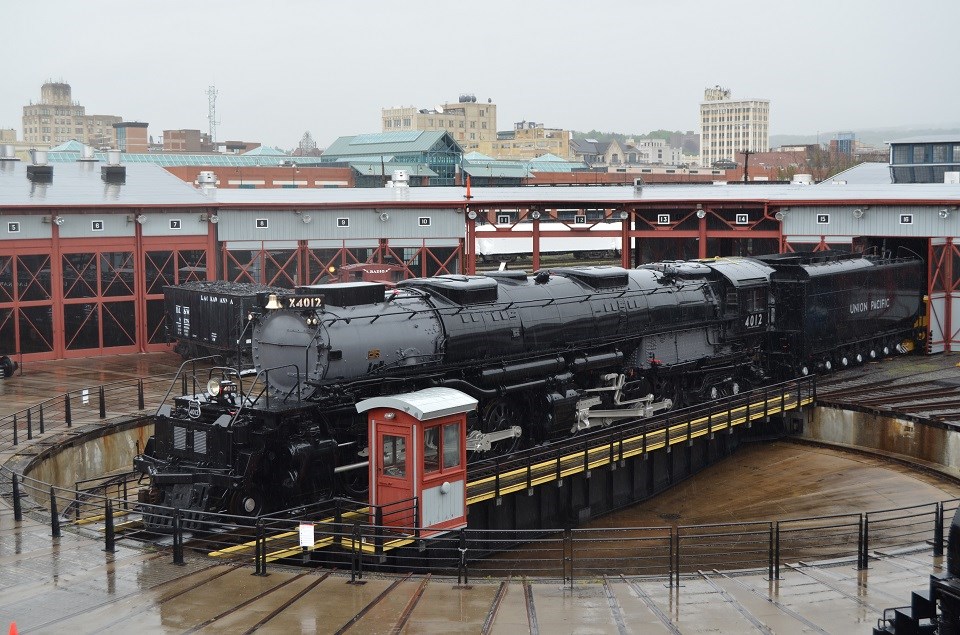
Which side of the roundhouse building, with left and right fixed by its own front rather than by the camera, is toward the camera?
front

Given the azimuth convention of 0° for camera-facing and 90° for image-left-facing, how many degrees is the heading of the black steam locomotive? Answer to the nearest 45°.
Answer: approximately 45°

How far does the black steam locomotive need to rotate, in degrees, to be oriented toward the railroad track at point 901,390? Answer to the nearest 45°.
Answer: approximately 180°

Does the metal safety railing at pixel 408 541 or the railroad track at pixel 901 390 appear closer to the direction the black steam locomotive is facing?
the metal safety railing

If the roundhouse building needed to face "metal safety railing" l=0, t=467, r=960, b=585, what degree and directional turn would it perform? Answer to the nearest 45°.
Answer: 0° — it already faces it

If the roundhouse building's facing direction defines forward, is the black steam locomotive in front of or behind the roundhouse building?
in front

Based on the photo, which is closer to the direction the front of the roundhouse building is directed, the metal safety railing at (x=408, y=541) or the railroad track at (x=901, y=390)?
the metal safety railing

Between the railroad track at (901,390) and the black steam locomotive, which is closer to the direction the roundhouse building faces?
the black steam locomotive

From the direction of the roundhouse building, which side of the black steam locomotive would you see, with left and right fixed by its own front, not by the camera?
right

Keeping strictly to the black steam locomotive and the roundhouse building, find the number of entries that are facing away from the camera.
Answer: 0
